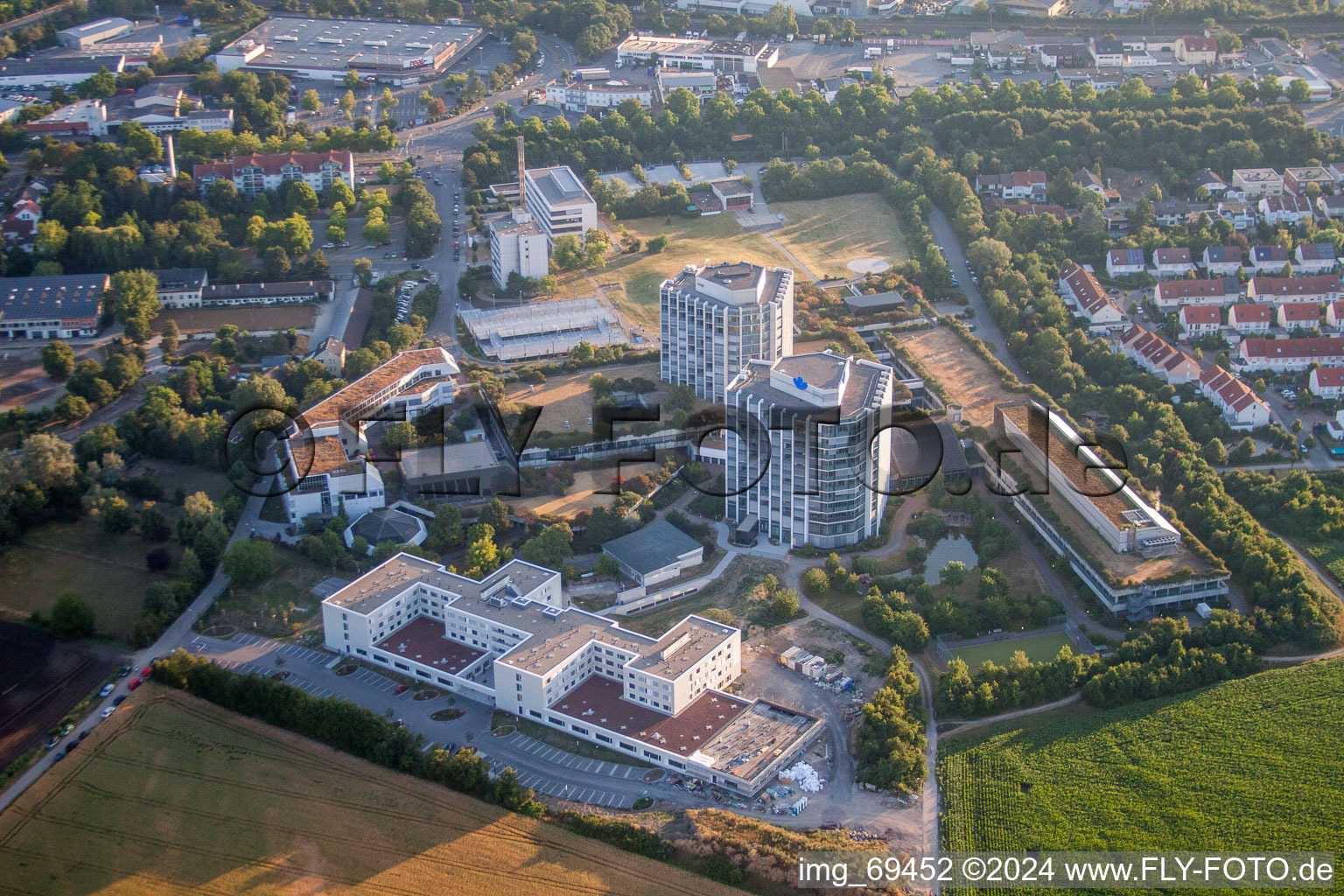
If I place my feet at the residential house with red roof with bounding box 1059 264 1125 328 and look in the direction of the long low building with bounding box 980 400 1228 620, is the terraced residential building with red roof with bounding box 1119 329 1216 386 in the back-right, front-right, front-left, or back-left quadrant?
front-left

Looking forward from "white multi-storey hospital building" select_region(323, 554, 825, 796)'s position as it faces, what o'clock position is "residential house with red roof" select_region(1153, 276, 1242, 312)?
The residential house with red roof is roughly at 6 o'clock from the white multi-storey hospital building.

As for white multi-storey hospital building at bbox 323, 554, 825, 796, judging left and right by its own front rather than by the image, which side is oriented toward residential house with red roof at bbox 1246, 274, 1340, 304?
back

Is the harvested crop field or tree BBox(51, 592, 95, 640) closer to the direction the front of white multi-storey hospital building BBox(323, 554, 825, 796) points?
the harvested crop field

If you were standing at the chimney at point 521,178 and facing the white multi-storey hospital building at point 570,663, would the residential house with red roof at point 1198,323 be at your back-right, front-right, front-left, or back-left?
front-left

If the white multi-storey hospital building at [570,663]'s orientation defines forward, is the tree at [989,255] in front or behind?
behind

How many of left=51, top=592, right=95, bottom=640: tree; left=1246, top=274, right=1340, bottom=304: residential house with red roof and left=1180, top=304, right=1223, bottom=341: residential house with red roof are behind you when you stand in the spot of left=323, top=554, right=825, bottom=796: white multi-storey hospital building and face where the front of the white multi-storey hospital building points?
2

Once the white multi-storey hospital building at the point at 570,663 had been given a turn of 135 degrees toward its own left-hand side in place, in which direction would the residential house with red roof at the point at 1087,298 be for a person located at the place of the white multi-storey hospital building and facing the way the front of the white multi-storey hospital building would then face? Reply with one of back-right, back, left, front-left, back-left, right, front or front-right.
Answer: front-left

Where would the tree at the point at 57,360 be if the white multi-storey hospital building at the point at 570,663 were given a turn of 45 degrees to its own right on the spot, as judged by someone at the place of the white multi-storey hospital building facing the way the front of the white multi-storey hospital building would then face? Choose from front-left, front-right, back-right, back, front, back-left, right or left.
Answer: front-right

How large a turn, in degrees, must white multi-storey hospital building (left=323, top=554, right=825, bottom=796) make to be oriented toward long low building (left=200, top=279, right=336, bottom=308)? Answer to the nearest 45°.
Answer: approximately 90° to its right

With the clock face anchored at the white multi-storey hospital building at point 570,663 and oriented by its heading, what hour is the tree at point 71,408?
The tree is roughly at 3 o'clock from the white multi-storey hospital building.

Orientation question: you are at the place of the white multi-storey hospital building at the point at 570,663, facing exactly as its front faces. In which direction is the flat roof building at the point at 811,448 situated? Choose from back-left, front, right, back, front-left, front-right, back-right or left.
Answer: back

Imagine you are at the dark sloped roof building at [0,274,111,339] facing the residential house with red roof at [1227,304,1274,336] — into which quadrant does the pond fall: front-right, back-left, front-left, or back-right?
front-right

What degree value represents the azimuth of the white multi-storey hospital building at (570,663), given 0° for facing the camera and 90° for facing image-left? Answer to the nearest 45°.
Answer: approximately 45°

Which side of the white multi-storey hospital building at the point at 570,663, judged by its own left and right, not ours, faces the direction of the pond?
back

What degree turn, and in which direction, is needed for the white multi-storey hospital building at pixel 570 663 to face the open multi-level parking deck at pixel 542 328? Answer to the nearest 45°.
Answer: approximately 135° to its right

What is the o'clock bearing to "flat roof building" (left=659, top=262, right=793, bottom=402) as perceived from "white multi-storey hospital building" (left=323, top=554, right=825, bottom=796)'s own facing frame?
The flat roof building is roughly at 5 o'clock from the white multi-storey hospital building.
